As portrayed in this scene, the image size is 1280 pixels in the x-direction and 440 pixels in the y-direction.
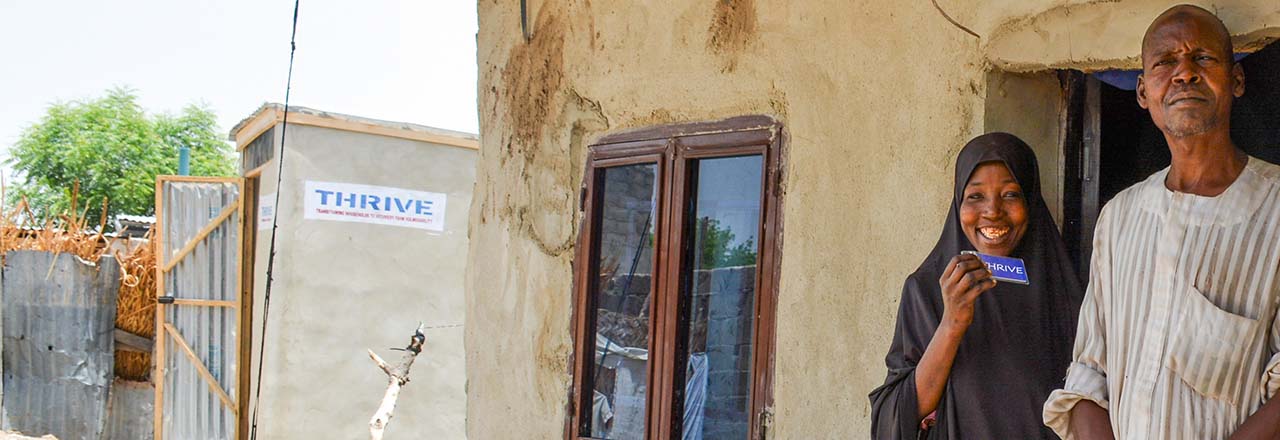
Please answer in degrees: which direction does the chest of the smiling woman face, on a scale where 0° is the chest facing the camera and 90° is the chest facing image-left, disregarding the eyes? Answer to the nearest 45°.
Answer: approximately 0°

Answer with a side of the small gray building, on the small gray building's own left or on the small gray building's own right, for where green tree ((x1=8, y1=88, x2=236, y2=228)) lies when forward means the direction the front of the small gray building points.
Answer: on the small gray building's own right

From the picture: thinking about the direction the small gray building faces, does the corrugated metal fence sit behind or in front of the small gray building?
in front

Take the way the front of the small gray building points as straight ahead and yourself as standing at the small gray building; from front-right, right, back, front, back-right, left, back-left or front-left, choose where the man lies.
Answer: left

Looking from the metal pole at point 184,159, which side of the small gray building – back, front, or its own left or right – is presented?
right
